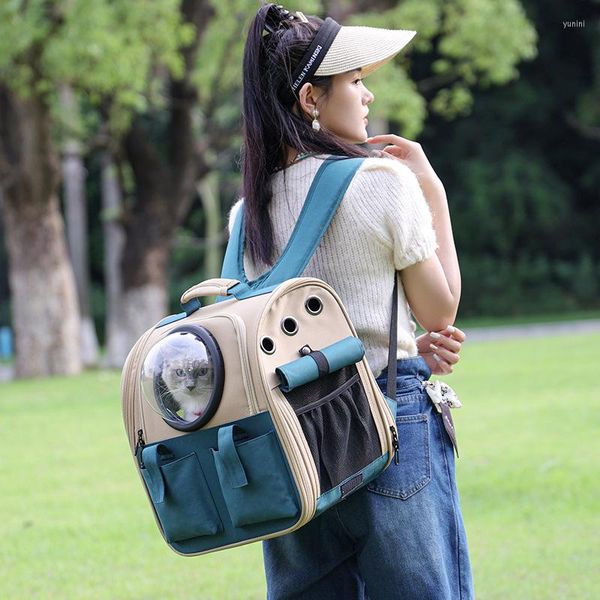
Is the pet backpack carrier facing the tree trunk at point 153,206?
no

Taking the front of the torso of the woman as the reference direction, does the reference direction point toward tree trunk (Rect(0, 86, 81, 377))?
no

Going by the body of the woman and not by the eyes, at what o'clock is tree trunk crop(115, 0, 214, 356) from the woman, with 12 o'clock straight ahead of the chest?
The tree trunk is roughly at 10 o'clock from the woman.

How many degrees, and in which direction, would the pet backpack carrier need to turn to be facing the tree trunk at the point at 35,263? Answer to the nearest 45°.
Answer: approximately 135° to its right

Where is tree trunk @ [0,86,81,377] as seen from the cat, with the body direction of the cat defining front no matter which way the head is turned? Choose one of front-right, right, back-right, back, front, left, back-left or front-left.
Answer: back

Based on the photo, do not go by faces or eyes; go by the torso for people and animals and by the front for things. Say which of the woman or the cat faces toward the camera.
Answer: the cat

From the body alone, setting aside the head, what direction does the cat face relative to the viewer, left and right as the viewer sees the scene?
facing the viewer

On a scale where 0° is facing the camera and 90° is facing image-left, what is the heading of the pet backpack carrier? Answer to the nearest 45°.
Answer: approximately 45°

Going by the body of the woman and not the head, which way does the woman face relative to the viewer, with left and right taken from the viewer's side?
facing away from the viewer and to the right of the viewer

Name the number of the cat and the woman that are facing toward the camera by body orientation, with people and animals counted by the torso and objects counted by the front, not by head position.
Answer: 1

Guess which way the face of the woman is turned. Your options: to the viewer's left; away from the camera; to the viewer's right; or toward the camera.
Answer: to the viewer's right

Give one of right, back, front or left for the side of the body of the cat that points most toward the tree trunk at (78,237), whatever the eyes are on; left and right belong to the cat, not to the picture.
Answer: back

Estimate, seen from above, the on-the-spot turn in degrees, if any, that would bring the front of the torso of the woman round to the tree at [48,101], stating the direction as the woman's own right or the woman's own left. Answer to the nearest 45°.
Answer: approximately 45° to the woman's own left

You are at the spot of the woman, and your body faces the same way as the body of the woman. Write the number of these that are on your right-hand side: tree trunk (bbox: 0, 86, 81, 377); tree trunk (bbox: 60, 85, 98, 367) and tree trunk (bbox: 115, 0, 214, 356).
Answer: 0

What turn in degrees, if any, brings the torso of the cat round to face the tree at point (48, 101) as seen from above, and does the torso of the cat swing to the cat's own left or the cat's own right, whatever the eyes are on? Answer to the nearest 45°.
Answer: approximately 180°
